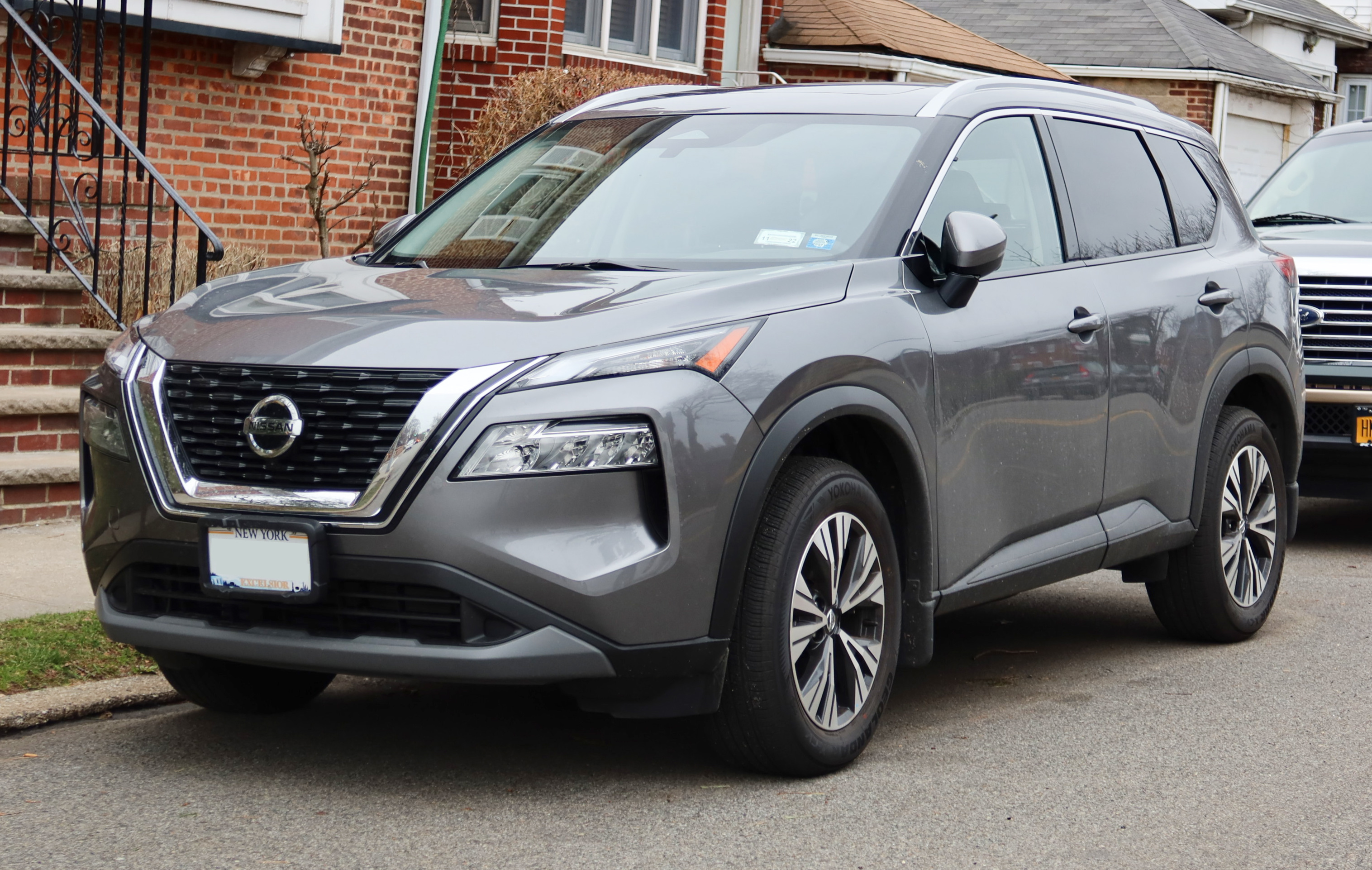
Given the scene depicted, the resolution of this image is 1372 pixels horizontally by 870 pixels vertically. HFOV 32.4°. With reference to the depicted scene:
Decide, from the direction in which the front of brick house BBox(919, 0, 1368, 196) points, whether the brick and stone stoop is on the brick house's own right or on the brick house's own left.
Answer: on the brick house's own right

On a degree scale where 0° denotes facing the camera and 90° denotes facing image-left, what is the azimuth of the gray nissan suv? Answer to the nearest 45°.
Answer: approximately 45°

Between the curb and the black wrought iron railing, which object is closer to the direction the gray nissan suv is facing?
the curb

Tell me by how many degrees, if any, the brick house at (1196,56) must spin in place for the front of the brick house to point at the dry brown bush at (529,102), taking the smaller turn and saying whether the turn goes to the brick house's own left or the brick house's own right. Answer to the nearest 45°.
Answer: approximately 45° to the brick house's own right

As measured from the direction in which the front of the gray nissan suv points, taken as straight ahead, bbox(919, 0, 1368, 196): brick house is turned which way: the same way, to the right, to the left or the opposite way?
to the left

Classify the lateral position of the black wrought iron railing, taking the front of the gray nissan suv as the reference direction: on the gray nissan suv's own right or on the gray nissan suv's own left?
on the gray nissan suv's own right

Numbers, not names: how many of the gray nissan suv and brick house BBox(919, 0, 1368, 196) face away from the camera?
0

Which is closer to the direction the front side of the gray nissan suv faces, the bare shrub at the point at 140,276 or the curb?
the curb

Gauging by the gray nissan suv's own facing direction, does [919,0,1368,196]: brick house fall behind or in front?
behind

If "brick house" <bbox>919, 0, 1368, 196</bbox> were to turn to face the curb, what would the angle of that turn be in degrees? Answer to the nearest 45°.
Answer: approximately 45° to its right

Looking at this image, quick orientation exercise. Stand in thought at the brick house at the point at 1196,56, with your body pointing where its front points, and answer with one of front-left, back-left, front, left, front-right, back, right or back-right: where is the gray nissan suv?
front-right

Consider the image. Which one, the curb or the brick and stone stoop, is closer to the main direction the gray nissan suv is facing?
the curb
